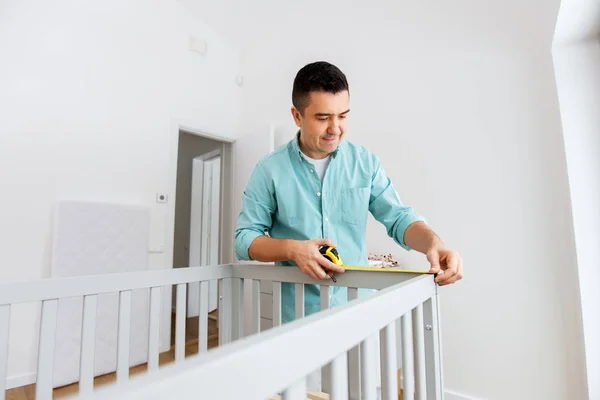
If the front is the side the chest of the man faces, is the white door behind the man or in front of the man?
behind

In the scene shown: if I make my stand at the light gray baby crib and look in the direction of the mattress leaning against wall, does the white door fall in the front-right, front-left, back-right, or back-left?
front-right

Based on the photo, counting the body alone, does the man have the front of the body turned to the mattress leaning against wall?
no

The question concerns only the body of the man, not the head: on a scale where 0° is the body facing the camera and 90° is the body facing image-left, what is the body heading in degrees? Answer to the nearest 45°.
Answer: approximately 0°

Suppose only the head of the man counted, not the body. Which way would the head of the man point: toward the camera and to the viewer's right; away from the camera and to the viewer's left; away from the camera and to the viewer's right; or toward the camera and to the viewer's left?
toward the camera and to the viewer's right
